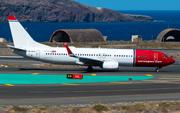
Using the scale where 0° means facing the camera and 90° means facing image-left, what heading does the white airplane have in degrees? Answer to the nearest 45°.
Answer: approximately 270°
